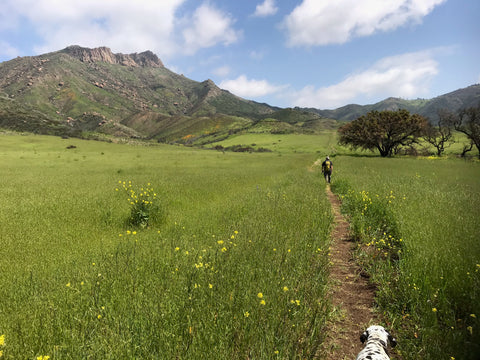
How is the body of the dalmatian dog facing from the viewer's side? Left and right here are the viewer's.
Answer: facing away from the viewer
